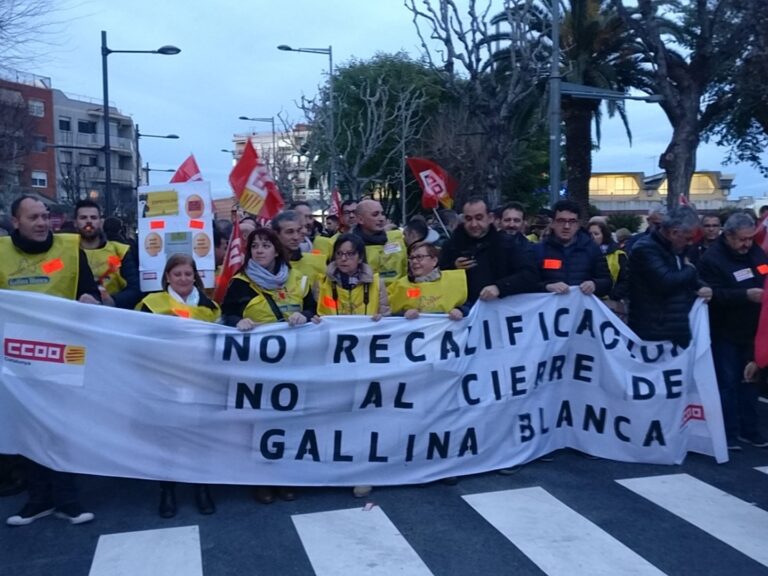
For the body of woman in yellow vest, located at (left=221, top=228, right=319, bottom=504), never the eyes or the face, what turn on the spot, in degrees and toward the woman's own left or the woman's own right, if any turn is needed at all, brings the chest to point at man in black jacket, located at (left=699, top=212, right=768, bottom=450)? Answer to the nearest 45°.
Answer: approximately 90° to the woman's own left

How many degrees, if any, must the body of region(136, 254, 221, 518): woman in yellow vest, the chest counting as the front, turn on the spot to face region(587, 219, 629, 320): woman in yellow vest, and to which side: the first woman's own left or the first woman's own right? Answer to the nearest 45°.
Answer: approximately 90° to the first woman's own left

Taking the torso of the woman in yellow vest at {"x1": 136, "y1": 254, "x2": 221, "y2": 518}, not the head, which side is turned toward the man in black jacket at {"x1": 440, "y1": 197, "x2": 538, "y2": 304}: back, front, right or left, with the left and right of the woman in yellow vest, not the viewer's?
left

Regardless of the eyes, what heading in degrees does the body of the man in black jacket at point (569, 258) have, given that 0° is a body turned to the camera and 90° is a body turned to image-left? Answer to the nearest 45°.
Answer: approximately 0°

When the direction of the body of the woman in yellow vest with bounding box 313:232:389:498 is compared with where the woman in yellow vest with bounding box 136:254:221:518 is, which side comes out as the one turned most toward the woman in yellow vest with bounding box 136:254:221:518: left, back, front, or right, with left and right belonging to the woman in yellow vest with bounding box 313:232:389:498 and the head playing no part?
right
